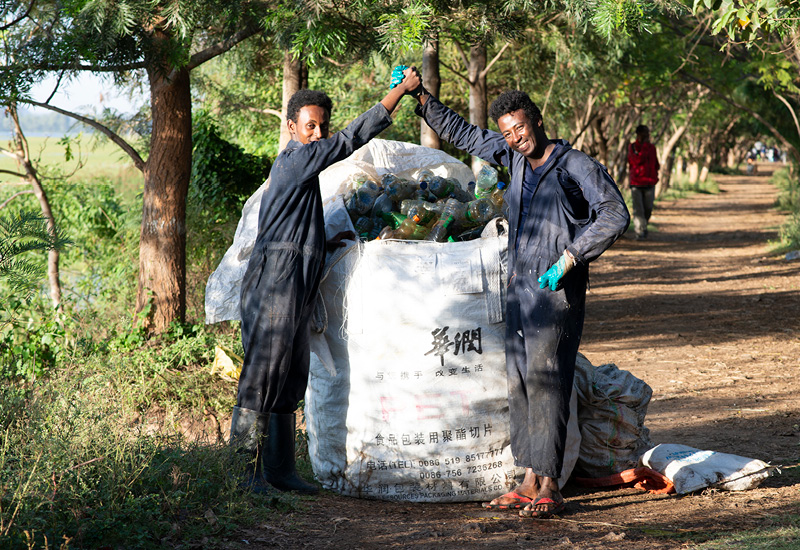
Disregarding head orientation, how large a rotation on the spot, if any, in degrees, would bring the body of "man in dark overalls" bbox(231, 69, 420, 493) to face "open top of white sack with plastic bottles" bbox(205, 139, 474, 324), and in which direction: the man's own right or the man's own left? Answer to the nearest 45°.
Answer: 0° — they already face it

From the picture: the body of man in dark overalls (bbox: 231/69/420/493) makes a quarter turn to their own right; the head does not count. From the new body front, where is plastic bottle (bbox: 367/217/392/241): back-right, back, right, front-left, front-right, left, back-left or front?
back-left

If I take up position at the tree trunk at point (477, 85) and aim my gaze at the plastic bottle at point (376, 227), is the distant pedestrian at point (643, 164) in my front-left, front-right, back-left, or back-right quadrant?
back-left

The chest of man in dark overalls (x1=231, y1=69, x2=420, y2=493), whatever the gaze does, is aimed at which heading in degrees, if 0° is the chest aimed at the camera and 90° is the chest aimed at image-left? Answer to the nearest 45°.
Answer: approximately 270°

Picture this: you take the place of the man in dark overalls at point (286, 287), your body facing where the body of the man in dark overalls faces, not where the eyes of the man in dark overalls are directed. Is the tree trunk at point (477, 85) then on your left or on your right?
on your left
